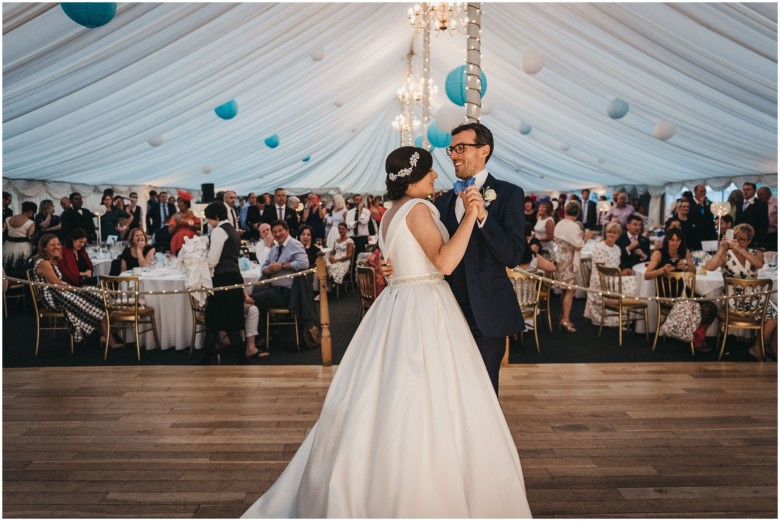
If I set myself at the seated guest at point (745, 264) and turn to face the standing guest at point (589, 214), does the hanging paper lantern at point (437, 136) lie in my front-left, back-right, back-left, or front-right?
front-left

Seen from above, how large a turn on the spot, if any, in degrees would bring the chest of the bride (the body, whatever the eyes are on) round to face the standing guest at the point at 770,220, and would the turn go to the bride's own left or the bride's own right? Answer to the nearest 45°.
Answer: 0° — they already face them

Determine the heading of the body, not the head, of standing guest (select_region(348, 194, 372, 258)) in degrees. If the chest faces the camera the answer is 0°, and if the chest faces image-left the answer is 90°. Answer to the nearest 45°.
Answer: approximately 0°

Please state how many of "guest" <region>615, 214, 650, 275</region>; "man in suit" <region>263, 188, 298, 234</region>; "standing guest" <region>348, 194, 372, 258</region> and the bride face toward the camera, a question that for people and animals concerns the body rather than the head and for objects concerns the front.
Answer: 3

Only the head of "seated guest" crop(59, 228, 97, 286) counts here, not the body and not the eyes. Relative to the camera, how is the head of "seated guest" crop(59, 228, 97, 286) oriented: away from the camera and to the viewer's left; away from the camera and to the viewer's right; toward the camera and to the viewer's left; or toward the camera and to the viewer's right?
toward the camera and to the viewer's right

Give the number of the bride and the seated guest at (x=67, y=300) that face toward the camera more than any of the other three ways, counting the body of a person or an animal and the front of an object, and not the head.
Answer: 0

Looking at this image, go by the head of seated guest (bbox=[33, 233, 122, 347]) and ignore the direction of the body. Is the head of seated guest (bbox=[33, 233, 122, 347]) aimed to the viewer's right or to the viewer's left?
to the viewer's right

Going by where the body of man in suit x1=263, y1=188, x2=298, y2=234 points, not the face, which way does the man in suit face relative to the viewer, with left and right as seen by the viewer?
facing the viewer

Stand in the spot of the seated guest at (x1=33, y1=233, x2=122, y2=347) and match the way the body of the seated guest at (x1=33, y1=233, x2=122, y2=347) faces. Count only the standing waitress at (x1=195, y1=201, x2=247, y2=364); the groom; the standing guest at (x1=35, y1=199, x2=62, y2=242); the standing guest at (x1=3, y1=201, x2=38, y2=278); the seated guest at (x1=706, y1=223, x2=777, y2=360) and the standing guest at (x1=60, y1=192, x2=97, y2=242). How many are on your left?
3

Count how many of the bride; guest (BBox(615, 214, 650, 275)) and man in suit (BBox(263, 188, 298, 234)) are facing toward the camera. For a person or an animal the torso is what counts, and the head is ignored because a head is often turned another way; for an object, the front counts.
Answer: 2

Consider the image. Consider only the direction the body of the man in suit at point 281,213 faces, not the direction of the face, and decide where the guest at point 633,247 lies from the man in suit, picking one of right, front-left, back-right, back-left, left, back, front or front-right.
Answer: front-left

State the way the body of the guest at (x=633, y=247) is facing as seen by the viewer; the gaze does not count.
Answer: toward the camera

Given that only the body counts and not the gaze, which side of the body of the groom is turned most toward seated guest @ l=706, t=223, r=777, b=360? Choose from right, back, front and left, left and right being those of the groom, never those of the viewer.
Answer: back
